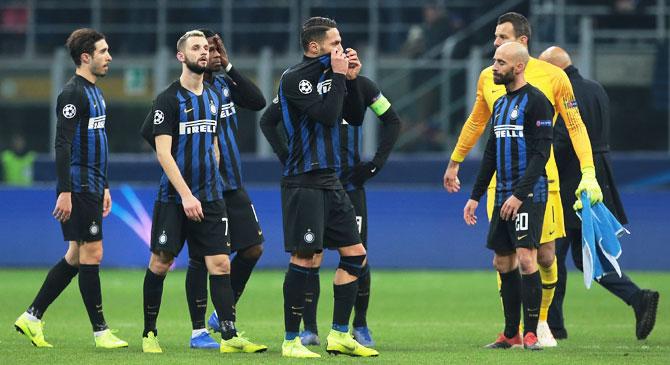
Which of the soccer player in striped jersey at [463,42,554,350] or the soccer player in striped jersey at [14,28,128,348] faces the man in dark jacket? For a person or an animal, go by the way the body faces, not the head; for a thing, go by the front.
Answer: the soccer player in striped jersey at [14,28,128,348]

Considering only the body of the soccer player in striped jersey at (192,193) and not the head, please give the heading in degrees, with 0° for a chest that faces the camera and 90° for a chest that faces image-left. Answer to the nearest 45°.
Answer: approximately 315°

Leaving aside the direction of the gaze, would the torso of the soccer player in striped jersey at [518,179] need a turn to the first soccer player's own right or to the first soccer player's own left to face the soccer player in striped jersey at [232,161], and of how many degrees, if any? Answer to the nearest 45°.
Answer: approximately 45° to the first soccer player's own right

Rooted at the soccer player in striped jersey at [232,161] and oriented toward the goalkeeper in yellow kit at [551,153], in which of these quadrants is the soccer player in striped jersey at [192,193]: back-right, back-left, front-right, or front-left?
back-right

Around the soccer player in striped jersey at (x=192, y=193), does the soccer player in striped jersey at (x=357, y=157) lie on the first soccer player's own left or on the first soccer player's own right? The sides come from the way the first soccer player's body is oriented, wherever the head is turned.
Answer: on the first soccer player's own left

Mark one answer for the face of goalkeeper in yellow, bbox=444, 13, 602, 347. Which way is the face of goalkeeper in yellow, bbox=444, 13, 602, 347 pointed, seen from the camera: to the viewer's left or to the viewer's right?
to the viewer's left

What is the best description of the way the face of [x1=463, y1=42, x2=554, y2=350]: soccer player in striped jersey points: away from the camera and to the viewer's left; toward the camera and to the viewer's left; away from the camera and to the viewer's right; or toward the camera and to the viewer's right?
toward the camera and to the viewer's left

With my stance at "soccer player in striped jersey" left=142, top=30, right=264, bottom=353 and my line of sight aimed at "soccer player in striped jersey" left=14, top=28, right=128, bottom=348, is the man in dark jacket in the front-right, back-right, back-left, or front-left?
back-right

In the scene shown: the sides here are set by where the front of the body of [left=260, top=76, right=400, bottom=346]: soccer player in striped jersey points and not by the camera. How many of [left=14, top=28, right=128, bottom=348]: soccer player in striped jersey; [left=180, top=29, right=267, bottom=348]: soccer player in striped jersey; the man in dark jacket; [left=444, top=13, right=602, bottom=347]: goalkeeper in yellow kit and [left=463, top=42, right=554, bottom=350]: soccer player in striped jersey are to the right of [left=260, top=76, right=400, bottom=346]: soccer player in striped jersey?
2

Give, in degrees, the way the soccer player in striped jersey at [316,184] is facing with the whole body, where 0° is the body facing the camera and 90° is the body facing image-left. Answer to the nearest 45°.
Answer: approximately 315°

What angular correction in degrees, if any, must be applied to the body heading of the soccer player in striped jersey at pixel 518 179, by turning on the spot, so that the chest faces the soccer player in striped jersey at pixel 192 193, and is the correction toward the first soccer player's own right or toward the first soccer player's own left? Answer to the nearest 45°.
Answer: approximately 45° to the first soccer player's own right
